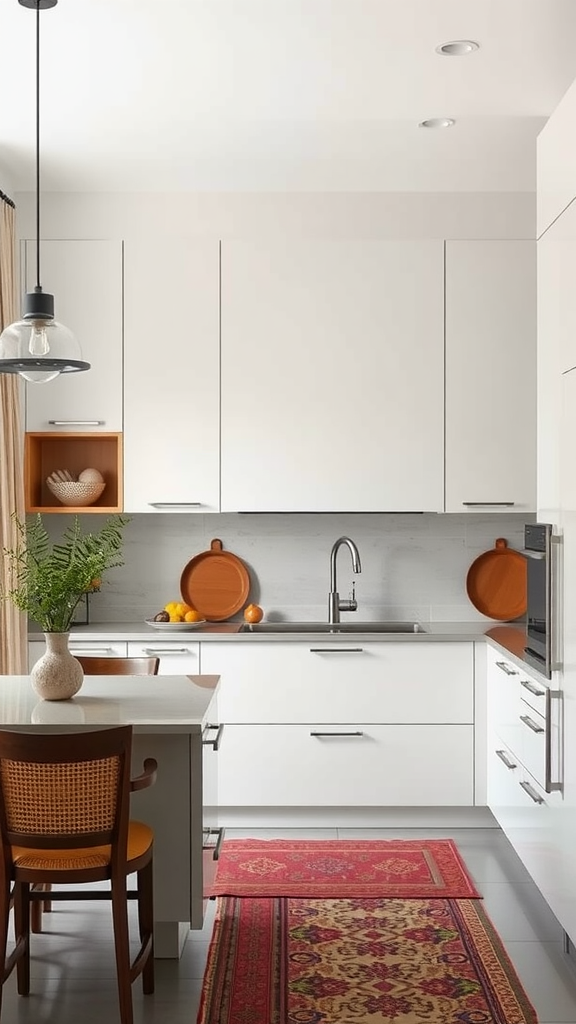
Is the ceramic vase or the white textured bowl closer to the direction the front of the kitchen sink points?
the ceramic vase

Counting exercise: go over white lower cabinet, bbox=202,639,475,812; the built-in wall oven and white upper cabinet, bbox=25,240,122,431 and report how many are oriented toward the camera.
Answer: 2

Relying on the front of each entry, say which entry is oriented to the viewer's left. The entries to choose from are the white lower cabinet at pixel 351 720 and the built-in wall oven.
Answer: the built-in wall oven

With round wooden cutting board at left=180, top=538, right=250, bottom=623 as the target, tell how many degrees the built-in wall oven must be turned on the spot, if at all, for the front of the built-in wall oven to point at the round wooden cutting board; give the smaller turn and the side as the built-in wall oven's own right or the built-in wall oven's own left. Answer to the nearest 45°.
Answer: approximately 45° to the built-in wall oven's own right
